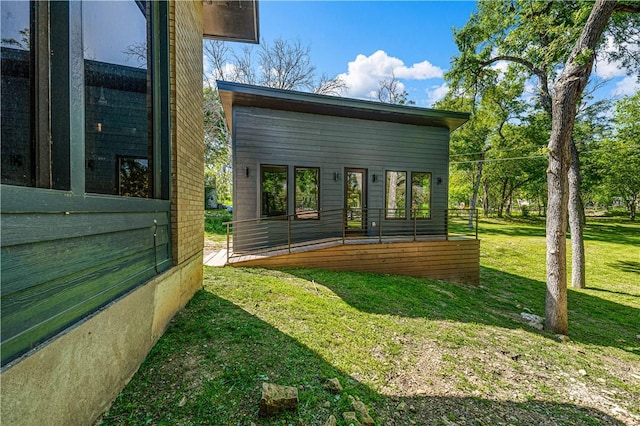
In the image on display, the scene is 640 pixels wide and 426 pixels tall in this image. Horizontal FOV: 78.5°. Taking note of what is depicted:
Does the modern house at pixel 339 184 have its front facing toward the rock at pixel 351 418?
yes

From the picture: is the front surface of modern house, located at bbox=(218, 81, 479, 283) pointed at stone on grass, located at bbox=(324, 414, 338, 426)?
yes

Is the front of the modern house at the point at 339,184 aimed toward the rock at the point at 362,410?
yes

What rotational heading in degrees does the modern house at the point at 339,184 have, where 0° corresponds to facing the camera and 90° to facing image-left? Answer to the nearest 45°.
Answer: approximately 0°

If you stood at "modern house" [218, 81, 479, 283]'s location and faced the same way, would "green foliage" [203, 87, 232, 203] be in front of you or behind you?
behind

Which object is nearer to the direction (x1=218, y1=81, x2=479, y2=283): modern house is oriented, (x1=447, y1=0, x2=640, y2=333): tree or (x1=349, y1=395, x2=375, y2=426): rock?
the rock
